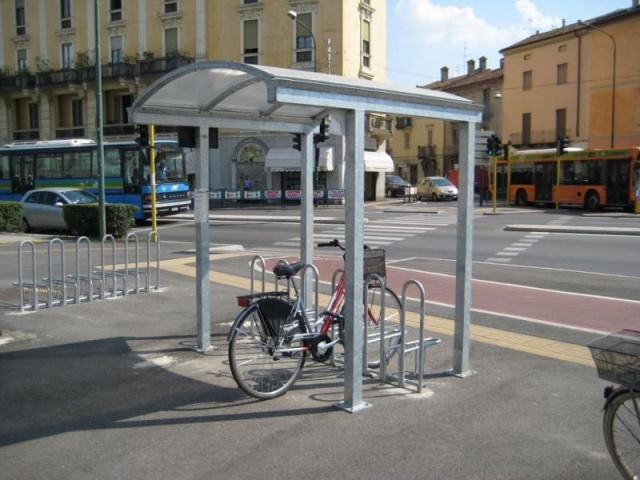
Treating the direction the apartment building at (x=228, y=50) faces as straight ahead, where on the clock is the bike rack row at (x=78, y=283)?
The bike rack row is roughly at 12 o'clock from the apartment building.

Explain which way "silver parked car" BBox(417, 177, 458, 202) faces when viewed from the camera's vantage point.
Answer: facing the viewer and to the right of the viewer

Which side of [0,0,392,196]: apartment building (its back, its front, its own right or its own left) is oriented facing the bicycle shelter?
front

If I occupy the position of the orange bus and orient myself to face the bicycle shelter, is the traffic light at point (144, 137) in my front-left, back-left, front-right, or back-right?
front-right

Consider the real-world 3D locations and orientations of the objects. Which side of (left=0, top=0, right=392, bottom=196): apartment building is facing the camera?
front

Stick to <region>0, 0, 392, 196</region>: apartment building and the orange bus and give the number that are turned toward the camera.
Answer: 1

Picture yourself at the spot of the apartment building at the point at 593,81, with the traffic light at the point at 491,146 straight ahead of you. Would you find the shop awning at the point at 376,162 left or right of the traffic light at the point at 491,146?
right

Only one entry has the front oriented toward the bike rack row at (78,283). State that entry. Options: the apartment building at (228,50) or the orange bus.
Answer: the apartment building

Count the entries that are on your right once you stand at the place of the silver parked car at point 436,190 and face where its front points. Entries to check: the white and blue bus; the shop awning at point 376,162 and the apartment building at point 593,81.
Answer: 2
